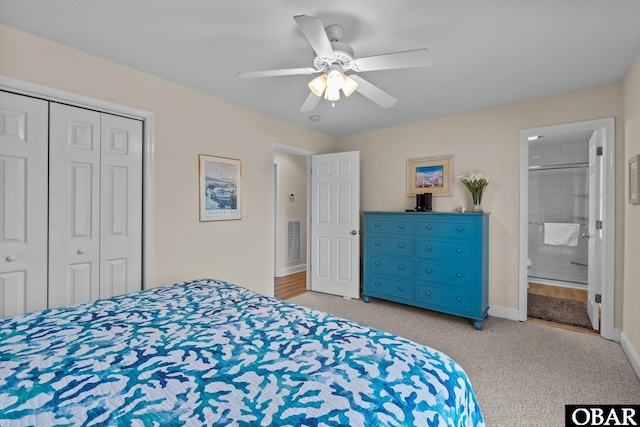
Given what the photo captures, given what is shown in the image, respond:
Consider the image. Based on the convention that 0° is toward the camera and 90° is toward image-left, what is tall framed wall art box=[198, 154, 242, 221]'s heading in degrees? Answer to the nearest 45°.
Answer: approximately 315°

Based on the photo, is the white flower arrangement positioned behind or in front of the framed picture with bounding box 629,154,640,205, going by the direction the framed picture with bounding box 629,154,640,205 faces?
in front

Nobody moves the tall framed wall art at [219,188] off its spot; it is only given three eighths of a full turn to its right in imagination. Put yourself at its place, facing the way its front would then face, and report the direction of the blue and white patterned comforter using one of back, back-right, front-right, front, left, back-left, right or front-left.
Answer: left

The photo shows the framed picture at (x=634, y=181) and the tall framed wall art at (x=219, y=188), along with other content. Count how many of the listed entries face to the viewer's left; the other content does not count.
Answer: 1

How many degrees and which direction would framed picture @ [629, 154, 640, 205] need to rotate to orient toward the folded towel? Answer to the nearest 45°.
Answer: approximately 90° to its right

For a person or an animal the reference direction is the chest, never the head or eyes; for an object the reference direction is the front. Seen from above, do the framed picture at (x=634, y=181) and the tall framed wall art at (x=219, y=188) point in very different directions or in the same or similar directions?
very different directions

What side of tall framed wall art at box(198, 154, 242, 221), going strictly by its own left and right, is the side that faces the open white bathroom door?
front

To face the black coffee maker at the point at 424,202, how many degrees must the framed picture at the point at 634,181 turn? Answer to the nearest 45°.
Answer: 0° — it already faces it

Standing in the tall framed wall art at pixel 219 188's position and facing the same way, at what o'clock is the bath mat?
The bath mat is roughly at 11 o'clock from the tall framed wall art.

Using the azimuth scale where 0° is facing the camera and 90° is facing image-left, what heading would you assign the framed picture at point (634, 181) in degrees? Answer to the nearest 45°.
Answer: approximately 90°

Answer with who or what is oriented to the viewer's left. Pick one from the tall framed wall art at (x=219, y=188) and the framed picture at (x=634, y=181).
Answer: the framed picture

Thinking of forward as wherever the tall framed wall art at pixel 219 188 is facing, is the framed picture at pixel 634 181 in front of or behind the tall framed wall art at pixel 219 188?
in front

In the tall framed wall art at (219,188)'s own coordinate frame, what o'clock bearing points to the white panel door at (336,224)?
The white panel door is roughly at 10 o'clock from the tall framed wall art.

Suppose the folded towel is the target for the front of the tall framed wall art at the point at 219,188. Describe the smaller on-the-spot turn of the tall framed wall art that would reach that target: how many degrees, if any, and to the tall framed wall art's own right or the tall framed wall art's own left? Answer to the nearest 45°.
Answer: approximately 45° to the tall framed wall art's own left

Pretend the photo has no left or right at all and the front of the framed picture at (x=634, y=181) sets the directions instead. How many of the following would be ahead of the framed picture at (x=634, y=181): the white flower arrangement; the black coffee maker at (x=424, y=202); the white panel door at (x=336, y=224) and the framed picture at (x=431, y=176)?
4

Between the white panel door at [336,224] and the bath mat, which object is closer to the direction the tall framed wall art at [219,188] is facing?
the bath mat

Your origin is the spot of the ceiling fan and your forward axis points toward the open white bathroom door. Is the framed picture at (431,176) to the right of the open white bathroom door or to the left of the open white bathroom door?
left
